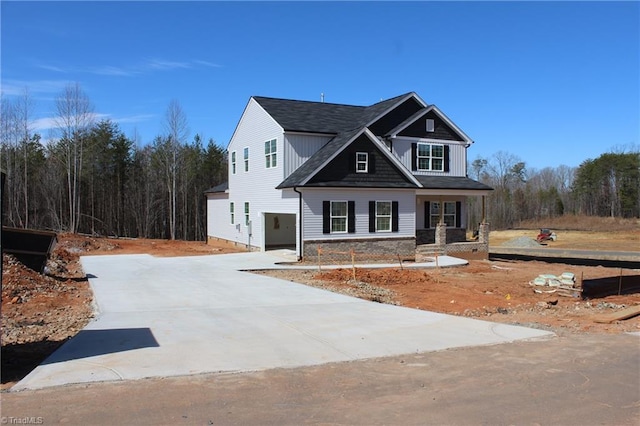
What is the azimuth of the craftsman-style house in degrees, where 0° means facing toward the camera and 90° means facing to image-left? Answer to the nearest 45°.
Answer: approximately 315°

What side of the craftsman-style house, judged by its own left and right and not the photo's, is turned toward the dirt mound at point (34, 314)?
right

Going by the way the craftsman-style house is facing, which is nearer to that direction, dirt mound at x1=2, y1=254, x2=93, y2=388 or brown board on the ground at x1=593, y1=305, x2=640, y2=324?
the brown board on the ground

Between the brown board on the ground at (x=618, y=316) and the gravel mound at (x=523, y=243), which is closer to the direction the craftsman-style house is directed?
the brown board on the ground

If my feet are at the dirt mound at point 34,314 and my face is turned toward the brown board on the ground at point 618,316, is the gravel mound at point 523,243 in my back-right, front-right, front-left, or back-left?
front-left

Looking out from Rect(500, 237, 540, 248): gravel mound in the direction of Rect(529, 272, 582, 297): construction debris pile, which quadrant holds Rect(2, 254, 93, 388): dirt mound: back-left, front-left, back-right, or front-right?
front-right

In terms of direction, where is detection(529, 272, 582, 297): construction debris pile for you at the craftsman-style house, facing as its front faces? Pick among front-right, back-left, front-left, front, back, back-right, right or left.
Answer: front

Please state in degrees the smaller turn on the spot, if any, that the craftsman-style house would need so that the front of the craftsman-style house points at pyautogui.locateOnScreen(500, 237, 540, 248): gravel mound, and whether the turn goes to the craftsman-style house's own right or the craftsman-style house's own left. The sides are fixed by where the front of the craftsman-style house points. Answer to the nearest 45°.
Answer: approximately 90° to the craftsman-style house's own left

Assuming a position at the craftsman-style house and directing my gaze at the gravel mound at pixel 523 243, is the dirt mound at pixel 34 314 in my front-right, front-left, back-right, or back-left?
back-right
